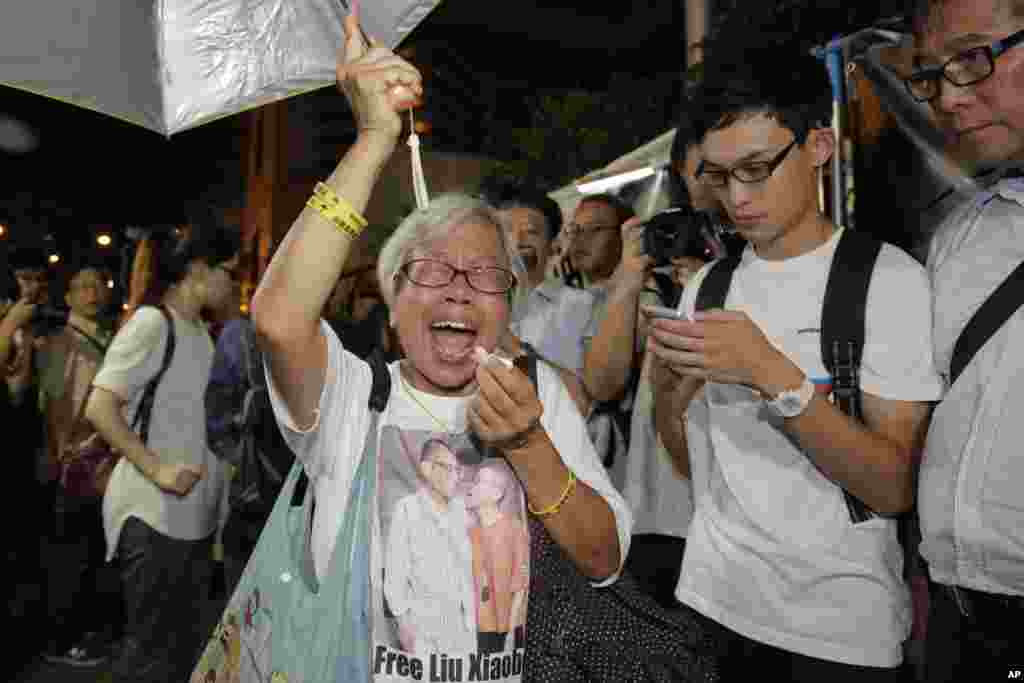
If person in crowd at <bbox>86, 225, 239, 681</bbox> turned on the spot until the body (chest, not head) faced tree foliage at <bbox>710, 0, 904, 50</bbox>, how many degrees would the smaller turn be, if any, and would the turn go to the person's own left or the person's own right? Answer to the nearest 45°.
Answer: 0° — they already face it

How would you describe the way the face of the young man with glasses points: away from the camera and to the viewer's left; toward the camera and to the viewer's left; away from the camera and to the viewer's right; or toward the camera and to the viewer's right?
toward the camera and to the viewer's left

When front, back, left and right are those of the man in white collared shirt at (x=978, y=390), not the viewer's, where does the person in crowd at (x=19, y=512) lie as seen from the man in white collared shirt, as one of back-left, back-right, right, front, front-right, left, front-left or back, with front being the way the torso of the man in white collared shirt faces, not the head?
front-right

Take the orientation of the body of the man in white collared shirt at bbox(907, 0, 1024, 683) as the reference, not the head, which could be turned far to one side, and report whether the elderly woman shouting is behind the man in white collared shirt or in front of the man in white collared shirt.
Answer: in front

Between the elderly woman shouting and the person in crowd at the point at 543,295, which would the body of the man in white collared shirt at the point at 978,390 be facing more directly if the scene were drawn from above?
the elderly woman shouting

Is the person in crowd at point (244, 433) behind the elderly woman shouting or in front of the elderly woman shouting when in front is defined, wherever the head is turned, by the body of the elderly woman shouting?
behind

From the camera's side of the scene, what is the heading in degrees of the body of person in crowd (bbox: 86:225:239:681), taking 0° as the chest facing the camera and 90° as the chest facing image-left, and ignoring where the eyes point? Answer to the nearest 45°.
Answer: approximately 270°

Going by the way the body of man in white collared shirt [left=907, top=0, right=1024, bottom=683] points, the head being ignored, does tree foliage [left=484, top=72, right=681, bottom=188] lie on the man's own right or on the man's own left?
on the man's own right

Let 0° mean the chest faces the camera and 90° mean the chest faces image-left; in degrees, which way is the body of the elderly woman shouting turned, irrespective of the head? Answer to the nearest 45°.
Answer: approximately 0°

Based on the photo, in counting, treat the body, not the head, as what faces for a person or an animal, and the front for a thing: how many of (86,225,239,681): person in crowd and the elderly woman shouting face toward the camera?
1
